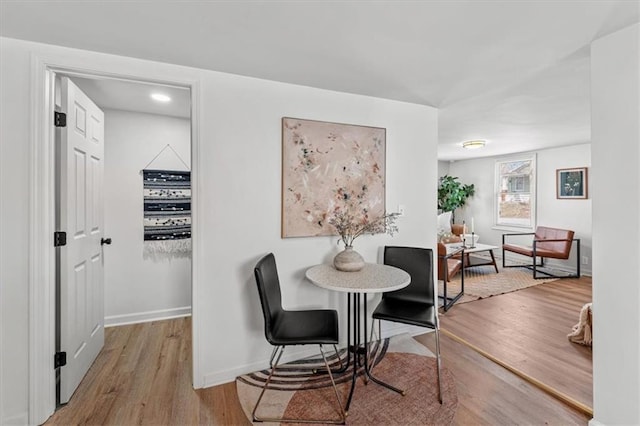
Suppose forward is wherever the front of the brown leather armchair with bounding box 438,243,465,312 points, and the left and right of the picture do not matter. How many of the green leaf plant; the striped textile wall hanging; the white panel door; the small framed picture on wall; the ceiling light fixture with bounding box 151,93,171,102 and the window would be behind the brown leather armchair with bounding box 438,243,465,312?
3

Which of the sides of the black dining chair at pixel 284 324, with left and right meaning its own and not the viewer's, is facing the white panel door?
back

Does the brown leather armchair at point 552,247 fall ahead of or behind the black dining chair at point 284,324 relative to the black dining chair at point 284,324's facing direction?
ahead

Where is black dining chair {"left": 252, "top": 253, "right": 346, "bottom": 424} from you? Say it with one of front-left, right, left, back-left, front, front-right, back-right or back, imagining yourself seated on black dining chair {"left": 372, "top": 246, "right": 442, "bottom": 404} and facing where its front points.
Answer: front

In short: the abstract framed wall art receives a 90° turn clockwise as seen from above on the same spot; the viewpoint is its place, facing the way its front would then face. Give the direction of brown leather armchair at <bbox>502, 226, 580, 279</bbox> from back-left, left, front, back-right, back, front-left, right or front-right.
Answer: back

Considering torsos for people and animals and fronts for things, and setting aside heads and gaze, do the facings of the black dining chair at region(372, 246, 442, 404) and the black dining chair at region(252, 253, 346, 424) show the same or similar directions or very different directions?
very different directions

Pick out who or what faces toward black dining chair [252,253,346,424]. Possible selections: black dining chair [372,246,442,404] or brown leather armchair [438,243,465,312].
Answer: black dining chair [372,246,442,404]

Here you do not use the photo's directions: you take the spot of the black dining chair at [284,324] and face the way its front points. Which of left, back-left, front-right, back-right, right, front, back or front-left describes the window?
front-left

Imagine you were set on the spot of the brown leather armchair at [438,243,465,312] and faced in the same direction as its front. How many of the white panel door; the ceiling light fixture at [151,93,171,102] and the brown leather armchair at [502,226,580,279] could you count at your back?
2

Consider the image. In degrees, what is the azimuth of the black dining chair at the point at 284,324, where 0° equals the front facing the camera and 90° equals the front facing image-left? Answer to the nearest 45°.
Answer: approximately 270°

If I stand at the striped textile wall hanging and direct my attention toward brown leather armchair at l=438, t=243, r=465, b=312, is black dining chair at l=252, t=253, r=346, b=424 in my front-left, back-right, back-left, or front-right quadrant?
front-right

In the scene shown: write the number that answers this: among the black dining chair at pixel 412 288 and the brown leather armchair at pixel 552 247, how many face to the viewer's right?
0

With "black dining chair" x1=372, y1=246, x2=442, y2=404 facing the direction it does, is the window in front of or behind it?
behind

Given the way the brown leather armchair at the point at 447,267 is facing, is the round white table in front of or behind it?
behind

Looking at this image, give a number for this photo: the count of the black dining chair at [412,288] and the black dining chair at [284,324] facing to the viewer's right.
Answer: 1

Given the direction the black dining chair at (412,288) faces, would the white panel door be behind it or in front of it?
in front

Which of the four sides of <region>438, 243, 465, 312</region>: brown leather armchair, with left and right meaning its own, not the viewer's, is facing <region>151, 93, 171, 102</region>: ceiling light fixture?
back

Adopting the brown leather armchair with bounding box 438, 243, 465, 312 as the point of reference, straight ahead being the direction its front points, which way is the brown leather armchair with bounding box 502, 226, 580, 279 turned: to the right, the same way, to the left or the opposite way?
the opposite way

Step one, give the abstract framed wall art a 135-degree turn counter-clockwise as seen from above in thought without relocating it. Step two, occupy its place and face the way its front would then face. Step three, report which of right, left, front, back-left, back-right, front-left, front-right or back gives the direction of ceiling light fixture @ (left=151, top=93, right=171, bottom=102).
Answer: left

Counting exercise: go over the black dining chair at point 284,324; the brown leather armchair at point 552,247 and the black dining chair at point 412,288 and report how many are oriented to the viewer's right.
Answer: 1
